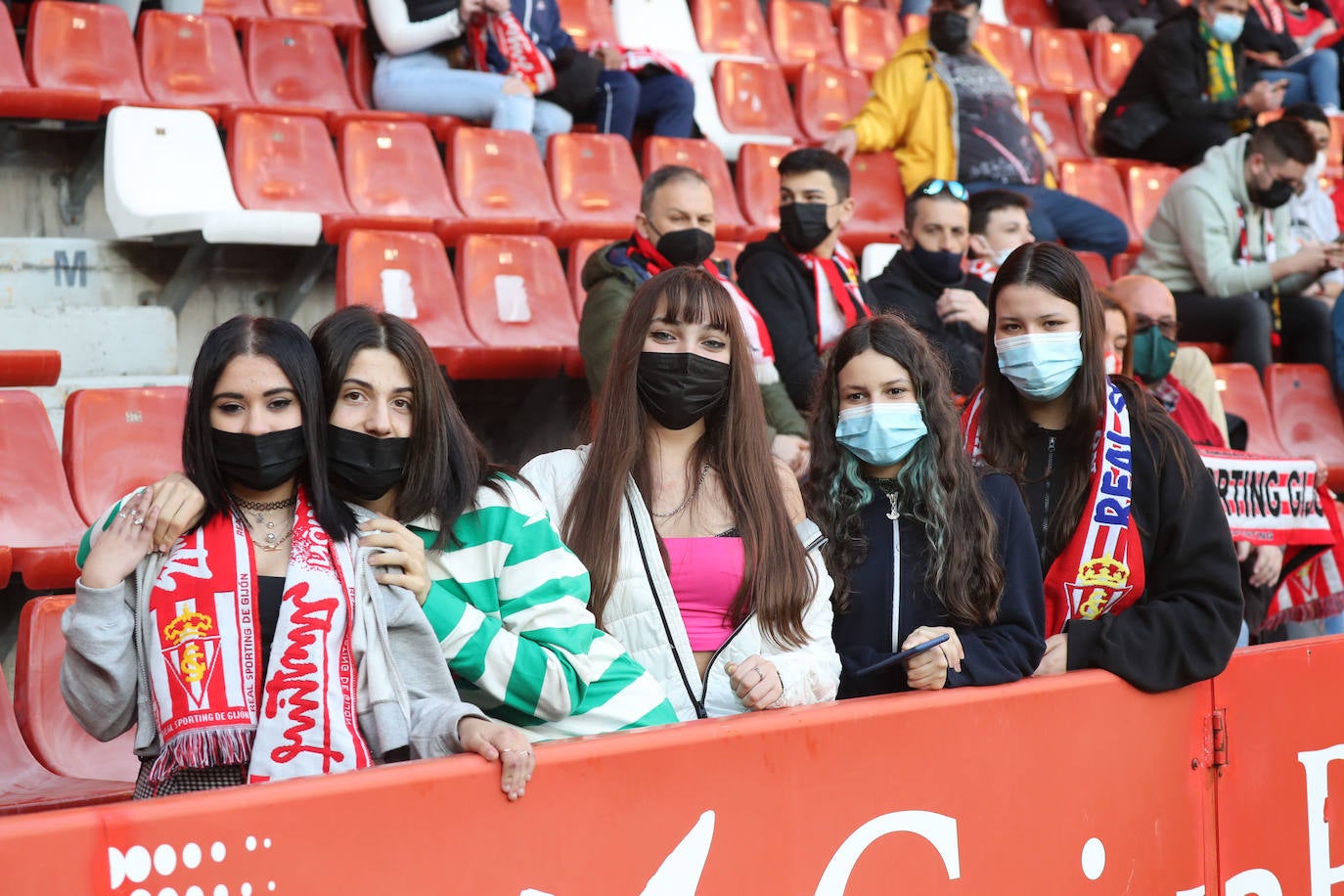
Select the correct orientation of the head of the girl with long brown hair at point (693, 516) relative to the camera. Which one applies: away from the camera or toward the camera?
toward the camera

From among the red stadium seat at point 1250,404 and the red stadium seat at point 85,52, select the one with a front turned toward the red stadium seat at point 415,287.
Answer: the red stadium seat at point 85,52

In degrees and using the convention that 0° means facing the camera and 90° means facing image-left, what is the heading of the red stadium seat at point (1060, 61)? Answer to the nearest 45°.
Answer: approximately 315°

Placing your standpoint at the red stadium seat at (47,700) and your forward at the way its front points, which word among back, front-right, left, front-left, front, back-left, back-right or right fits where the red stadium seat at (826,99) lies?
left

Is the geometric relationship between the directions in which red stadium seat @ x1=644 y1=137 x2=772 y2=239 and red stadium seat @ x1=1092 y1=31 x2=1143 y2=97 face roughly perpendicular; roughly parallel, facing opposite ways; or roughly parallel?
roughly parallel

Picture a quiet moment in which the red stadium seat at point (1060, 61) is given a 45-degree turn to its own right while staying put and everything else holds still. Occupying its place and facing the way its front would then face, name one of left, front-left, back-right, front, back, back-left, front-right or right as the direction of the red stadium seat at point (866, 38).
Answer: front-right

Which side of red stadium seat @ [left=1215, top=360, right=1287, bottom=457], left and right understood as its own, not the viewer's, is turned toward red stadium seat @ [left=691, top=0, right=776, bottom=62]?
back

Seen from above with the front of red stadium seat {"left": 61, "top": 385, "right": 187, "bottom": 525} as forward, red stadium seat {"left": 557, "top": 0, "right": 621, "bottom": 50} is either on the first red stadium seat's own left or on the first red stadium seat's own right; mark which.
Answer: on the first red stadium seat's own left

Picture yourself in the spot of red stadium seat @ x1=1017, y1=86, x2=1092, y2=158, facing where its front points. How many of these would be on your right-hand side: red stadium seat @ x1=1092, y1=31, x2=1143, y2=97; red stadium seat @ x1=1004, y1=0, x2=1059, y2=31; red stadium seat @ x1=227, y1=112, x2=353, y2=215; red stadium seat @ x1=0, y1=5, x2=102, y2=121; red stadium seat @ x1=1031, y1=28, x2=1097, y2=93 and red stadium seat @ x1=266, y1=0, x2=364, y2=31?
3

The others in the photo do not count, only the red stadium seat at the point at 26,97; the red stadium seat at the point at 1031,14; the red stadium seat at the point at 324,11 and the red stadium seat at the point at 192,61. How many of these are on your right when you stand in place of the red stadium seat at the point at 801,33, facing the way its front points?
3

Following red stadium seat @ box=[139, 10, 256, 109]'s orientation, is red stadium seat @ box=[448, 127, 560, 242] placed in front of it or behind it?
in front

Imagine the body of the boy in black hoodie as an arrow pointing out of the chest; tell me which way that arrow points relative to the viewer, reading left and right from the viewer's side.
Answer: facing the viewer and to the right of the viewer

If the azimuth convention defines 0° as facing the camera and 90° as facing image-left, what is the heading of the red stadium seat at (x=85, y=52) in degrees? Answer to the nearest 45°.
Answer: approximately 315°

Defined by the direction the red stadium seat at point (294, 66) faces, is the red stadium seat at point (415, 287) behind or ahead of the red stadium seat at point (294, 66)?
ahead

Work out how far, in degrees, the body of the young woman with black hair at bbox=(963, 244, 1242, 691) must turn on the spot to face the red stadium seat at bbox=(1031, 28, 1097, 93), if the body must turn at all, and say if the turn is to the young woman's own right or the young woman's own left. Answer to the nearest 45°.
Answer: approximately 135° to the young woman's own right
